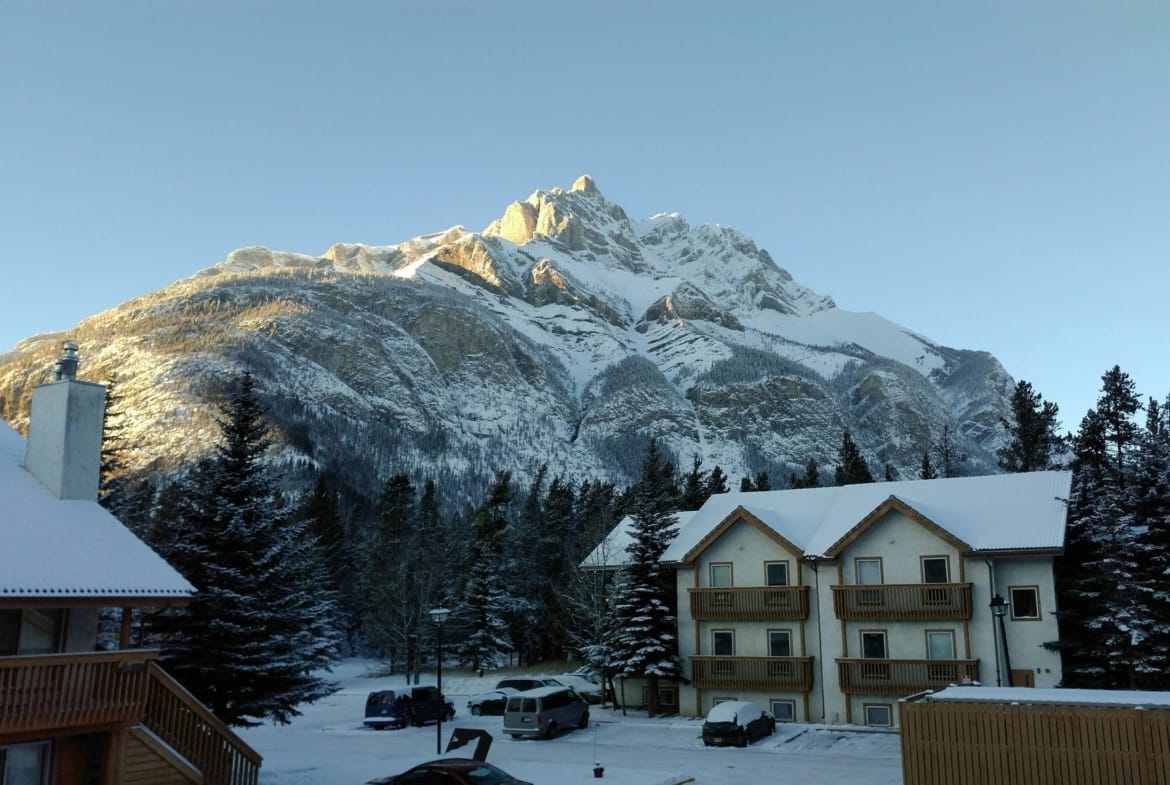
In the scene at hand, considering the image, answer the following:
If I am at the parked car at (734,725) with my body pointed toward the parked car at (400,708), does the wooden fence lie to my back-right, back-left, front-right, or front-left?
back-left

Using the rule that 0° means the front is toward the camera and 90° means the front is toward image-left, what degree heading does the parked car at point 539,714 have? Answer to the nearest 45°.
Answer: approximately 225°

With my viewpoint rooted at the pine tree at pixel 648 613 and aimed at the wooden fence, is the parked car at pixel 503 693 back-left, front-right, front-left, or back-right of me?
back-right

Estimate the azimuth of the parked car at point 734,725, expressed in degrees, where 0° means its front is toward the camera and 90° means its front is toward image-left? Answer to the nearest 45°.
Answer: approximately 225°

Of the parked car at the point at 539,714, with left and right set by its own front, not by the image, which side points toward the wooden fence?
right

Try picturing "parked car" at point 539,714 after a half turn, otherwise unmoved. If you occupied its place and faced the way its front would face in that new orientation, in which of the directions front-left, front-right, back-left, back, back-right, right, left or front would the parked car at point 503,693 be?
back-right

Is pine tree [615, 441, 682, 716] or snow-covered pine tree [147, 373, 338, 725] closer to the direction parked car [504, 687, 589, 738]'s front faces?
the pine tree

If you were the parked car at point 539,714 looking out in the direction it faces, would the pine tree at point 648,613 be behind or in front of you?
in front
